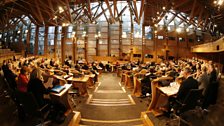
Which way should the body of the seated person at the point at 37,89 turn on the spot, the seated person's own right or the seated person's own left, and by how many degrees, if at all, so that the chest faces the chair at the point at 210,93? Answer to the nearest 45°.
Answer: approximately 45° to the seated person's own right

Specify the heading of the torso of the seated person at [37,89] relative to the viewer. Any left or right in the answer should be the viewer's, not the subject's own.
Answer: facing away from the viewer and to the right of the viewer

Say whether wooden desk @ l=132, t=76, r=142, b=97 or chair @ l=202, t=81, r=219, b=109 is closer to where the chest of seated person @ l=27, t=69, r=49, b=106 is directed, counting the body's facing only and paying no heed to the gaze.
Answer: the wooden desk

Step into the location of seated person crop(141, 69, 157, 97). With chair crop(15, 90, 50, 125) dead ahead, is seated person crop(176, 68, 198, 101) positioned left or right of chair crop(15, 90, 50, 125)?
left

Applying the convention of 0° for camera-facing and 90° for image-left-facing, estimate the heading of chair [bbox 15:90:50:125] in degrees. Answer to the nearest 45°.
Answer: approximately 225°

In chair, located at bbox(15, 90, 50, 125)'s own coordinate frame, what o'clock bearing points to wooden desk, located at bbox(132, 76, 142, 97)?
The wooden desk is roughly at 12 o'clock from the chair.

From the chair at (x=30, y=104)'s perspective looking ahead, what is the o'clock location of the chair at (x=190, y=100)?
the chair at (x=190, y=100) is roughly at 2 o'clock from the chair at (x=30, y=104).
